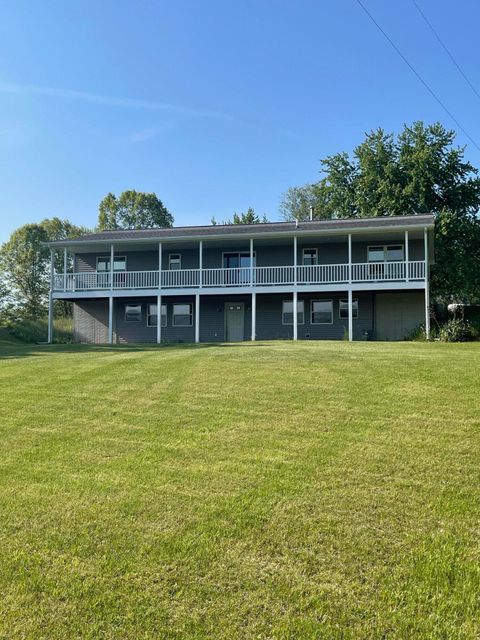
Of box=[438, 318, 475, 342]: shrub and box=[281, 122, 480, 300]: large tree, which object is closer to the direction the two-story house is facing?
the shrub

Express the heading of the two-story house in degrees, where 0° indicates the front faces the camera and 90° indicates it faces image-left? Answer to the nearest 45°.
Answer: approximately 0°

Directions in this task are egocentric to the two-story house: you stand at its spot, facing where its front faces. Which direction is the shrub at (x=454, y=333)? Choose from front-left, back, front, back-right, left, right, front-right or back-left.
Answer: front-left

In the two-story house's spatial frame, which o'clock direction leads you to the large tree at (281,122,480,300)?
The large tree is roughly at 8 o'clock from the two-story house.
